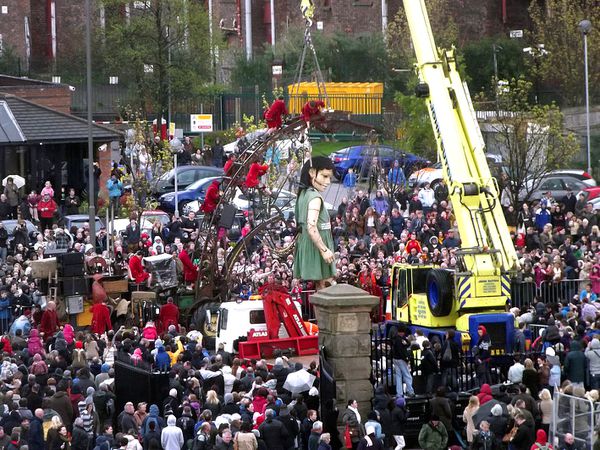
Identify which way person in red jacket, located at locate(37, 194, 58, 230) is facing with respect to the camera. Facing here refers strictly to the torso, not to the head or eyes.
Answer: toward the camera

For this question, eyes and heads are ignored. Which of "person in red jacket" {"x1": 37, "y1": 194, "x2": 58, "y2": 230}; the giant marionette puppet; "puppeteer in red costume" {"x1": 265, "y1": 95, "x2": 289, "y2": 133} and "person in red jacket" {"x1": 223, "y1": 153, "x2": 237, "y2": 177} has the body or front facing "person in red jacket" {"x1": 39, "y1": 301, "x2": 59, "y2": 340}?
"person in red jacket" {"x1": 37, "y1": 194, "x2": 58, "y2": 230}

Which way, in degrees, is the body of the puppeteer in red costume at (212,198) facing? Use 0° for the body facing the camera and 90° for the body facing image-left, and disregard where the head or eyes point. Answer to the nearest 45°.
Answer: approximately 270°

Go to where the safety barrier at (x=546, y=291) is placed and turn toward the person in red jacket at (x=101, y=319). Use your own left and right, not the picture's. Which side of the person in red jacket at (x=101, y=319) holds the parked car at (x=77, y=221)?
right

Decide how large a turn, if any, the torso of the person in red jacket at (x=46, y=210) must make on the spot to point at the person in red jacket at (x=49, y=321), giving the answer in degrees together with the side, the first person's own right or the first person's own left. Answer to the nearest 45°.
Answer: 0° — they already face them

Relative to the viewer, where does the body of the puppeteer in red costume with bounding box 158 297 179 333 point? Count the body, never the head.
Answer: away from the camera

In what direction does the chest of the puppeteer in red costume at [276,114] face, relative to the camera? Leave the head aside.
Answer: to the viewer's right

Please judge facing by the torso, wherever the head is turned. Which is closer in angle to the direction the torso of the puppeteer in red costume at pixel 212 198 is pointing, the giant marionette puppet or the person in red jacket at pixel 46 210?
the giant marionette puppet

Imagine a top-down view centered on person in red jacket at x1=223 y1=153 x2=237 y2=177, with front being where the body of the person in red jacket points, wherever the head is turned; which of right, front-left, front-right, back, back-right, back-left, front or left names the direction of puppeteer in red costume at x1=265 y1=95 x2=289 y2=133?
front-right

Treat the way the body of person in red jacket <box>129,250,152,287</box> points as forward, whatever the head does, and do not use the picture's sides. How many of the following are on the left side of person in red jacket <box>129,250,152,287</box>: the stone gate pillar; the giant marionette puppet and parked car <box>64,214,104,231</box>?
1

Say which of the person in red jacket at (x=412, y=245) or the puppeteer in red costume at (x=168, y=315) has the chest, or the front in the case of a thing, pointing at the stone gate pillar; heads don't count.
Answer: the person in red jacket
